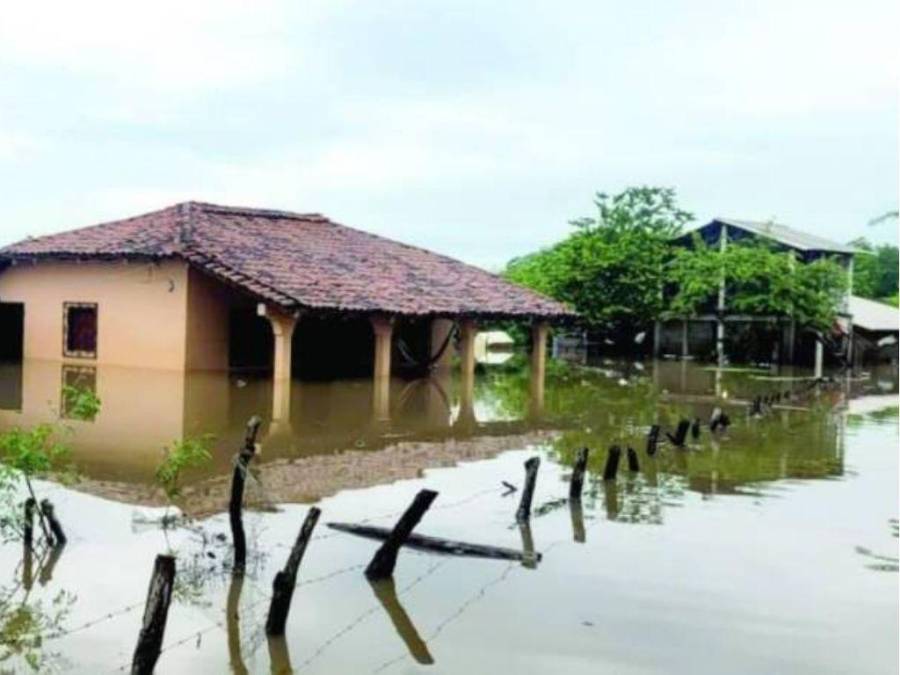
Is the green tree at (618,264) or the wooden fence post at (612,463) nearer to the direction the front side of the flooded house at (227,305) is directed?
the wooden fence post

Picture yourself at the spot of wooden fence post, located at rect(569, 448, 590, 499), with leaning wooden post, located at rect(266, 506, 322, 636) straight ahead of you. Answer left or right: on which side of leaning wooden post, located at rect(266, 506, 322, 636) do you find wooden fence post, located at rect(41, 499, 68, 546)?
right

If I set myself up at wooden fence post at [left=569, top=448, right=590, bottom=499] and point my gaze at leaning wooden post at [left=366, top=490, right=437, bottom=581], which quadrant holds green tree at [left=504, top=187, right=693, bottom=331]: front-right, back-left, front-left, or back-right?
back-right

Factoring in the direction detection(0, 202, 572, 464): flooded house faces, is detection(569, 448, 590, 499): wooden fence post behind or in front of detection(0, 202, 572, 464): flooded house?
in front

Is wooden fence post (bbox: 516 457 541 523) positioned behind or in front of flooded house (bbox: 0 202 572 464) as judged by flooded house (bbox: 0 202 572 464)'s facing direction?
in front

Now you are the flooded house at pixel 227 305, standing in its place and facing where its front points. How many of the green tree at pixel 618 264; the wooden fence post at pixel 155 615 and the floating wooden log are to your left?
1

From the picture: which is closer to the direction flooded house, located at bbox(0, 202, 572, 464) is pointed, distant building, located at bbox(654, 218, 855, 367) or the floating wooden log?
the floating wooden log

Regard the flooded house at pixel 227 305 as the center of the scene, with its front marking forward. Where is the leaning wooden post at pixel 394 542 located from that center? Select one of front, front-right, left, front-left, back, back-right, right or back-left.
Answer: front-right

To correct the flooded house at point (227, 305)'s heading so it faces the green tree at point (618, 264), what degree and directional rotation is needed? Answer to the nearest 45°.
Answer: approximately 90° to its left

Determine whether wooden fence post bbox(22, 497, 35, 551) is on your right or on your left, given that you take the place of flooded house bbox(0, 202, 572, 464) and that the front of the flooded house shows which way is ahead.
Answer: on your right

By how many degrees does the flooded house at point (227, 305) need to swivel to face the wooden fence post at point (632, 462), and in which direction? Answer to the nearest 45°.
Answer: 0° — it already faces it

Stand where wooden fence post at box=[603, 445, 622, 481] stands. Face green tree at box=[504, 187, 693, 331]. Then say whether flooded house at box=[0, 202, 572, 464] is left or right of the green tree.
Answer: left

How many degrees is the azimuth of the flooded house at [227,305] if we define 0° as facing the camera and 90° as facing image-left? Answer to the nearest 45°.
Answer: approximately 315°
